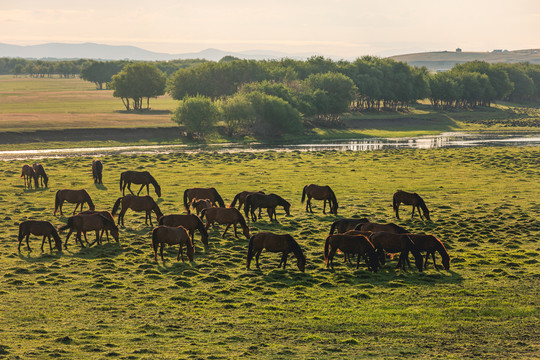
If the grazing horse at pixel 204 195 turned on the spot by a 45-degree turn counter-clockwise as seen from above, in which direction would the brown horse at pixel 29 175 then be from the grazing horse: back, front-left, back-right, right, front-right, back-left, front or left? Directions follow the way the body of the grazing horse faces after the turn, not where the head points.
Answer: left

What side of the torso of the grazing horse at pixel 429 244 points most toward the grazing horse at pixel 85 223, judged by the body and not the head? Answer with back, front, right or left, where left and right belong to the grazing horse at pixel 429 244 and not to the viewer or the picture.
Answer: back

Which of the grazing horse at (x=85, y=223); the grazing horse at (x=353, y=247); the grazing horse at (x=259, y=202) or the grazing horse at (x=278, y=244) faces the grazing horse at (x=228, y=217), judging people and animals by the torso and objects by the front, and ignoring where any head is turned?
the grazing horse at (x=85, y=223)

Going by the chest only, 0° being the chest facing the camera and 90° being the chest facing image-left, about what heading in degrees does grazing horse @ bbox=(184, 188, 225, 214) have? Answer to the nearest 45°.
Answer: approximately 270°

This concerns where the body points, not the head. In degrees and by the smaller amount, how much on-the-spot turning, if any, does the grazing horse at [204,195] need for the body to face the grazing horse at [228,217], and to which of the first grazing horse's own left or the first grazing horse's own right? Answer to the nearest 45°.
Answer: approximately 90° to the first grazing horse's own right

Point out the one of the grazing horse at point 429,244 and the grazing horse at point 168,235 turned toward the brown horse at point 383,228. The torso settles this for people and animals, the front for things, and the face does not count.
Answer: the grazing horse at point 168,235

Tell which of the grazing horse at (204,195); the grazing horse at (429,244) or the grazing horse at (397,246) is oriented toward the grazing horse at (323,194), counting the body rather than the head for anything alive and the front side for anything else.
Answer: the grazing horse at (204,195)

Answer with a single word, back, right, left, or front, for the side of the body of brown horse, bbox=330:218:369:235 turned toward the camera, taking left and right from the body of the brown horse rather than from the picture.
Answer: right

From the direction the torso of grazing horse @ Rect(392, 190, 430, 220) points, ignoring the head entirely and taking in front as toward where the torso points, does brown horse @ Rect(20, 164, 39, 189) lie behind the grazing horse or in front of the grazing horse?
behind

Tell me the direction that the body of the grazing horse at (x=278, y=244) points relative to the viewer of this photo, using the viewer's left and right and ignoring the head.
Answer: facing to the right of the viewer

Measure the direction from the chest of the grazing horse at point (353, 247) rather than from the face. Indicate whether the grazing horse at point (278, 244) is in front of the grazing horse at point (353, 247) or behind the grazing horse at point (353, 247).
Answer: behind

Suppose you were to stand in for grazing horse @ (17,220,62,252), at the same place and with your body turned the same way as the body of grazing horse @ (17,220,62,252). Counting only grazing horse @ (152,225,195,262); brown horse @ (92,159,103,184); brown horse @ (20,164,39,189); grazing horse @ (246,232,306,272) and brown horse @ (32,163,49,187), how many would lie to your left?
3
